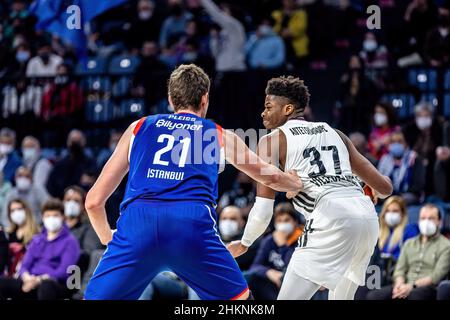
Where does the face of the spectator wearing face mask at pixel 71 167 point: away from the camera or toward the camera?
toward the camera

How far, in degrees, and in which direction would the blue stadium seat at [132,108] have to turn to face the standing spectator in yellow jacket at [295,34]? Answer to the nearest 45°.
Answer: approximately 90° to its left

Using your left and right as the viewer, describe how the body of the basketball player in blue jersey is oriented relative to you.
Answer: facing away from the viewer

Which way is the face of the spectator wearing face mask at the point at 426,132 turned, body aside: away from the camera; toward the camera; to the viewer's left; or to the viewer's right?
toward the camera

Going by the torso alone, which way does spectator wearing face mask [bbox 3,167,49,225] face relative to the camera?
toward the camera

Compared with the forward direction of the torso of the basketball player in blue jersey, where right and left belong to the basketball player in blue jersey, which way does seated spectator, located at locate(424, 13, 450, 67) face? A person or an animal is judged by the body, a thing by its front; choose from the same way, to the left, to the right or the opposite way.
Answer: the opposite way

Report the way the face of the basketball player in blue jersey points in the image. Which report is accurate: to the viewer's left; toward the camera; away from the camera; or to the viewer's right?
away from the camera

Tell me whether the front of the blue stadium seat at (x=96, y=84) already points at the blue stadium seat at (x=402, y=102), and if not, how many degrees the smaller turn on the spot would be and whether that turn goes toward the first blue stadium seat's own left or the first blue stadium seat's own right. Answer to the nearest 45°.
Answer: approximately 45° to the first blue stadium seat's own left

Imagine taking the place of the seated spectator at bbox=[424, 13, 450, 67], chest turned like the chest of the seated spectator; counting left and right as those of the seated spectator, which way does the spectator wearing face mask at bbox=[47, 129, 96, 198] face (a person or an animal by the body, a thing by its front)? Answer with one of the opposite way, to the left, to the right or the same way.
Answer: the same way

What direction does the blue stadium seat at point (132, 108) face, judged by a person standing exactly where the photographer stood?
facing the viewer

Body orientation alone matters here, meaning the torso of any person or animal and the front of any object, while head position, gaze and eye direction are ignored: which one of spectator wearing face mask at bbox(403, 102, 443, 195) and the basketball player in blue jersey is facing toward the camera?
the spectator wearing face mask

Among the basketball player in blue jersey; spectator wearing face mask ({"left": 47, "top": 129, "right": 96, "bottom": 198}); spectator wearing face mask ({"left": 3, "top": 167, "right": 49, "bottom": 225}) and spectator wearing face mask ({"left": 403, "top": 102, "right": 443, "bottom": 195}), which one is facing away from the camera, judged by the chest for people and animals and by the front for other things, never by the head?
the basketball player in blue jersey

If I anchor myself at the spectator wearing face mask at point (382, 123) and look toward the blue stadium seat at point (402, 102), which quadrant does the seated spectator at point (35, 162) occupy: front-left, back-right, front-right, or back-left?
back-left

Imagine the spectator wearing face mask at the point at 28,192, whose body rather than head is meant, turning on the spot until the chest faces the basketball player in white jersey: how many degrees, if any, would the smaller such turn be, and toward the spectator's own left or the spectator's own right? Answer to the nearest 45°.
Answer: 0° — they already face them

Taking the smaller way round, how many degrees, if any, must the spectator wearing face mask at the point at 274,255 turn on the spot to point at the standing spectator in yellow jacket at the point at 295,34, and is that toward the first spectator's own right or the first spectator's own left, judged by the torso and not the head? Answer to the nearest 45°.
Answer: approximately 180°

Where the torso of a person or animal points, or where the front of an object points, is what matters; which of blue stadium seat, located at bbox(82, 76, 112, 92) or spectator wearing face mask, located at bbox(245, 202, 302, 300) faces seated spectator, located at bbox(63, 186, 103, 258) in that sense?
the blue stadium seat

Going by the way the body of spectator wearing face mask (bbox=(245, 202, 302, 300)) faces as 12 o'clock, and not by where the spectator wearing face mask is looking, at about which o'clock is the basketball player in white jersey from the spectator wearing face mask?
The basketball player in white jersey is roughly at 12 o'clock from the spectator wearing face mask.

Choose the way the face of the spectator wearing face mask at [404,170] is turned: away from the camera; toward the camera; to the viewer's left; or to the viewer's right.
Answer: toward the camera

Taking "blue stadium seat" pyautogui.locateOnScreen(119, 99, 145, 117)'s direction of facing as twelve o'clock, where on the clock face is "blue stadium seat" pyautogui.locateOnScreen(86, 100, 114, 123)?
"blue stadium seat" pyautogui.locateOnScreen(86, 100, 114, 123) is roughly at 4 o'clock from "blue stadium seat" pyautogui.locateOnScreen(119, 99, 145, 117).
